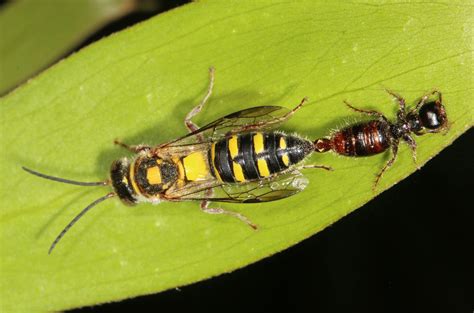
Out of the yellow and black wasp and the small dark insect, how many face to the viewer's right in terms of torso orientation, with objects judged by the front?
1

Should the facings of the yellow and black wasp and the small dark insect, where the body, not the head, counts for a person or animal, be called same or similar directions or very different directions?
very different directions

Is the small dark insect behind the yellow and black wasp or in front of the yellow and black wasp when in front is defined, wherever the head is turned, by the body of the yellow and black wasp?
behind

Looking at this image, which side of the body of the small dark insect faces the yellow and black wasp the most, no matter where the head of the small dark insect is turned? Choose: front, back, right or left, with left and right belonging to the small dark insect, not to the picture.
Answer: back

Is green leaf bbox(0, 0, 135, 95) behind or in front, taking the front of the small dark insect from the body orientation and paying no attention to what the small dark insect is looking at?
behind

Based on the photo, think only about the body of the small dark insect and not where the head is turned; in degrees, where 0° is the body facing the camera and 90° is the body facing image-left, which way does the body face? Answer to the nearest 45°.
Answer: approximately 270°

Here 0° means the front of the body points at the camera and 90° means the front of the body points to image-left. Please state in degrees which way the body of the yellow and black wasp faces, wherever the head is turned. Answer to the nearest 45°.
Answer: approximately 90°
